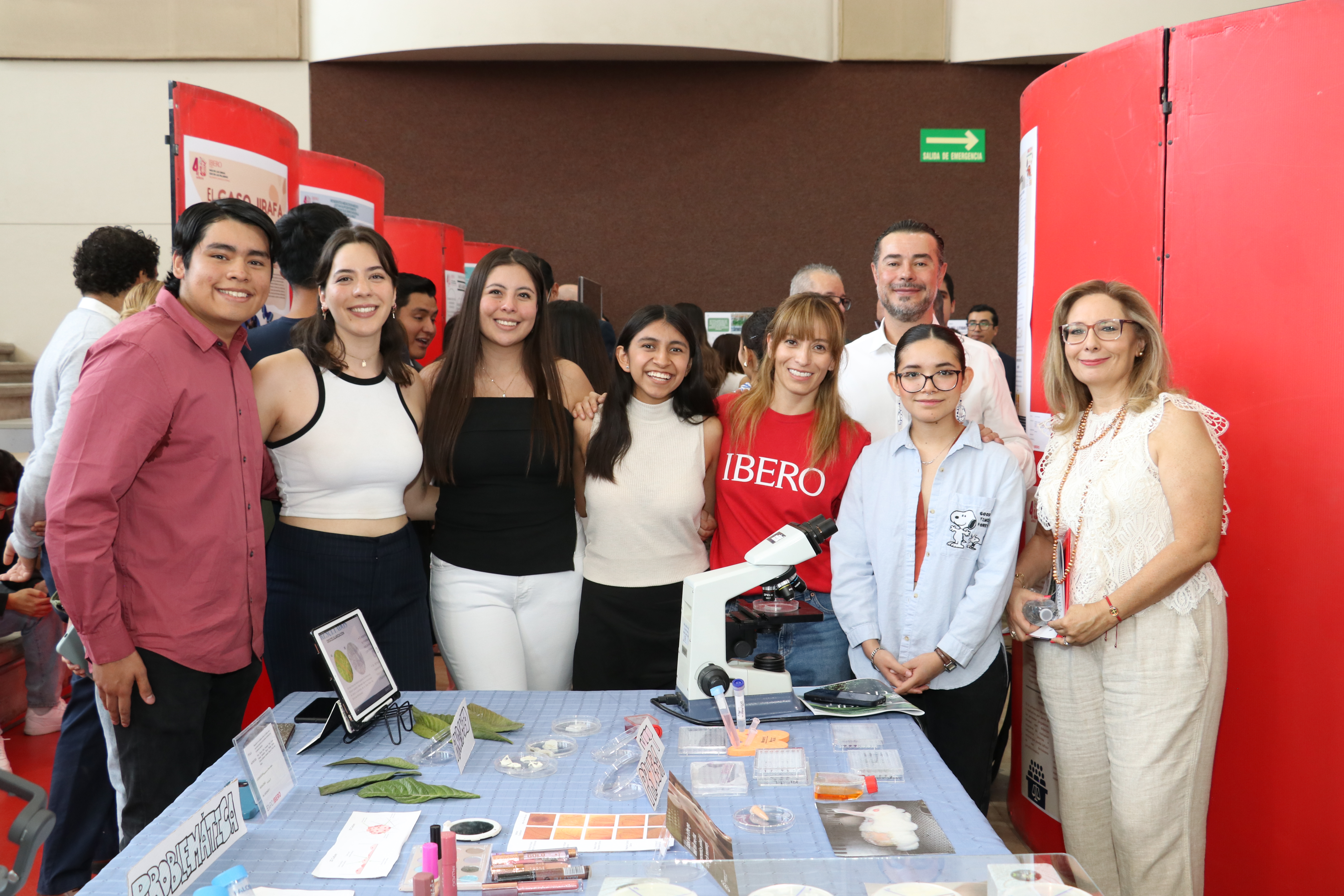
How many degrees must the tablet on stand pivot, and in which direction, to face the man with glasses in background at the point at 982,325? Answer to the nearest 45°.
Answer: approximately 90° to its left

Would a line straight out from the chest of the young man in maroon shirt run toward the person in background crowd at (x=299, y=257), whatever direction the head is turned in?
no

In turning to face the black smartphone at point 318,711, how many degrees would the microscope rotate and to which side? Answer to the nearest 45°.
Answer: approximately 180°

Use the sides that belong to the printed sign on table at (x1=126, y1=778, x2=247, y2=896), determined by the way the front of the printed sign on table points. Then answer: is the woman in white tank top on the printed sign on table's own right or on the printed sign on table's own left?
on the printed sign on table's own left

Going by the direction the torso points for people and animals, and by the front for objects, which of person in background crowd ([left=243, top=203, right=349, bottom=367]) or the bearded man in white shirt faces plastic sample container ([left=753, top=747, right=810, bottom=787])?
the bearded man in white shirt

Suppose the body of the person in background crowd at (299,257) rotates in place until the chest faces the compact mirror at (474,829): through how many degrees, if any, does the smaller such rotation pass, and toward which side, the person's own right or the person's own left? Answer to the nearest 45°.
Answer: approximately 180°

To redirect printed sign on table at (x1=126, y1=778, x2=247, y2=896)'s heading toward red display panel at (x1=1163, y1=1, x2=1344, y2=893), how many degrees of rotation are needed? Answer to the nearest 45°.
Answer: approximately 45° to its left

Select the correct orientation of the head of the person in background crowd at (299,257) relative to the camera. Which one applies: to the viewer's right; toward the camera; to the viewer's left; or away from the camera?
away from the camera

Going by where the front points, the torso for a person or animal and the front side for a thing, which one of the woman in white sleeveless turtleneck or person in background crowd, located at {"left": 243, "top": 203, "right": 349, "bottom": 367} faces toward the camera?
the woman in white sleeveless turtleneck

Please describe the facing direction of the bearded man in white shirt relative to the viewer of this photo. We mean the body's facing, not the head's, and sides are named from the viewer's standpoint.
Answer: facing the viewer

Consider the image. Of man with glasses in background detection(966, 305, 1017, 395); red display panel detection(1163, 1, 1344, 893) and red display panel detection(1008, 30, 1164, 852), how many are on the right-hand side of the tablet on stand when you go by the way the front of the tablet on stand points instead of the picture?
0

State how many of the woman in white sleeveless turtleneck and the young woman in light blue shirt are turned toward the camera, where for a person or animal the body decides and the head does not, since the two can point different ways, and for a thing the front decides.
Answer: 2

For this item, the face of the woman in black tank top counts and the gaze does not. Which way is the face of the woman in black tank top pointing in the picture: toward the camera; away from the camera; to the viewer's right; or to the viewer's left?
toward the camera

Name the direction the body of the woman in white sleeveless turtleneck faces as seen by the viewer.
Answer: toward the camera

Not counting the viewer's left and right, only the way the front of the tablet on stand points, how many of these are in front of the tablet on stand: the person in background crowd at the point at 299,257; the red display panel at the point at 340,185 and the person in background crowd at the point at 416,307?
0

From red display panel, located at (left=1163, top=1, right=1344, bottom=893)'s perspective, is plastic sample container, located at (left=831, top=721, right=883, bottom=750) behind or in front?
in front

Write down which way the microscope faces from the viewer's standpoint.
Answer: facing to the right of the viewer
